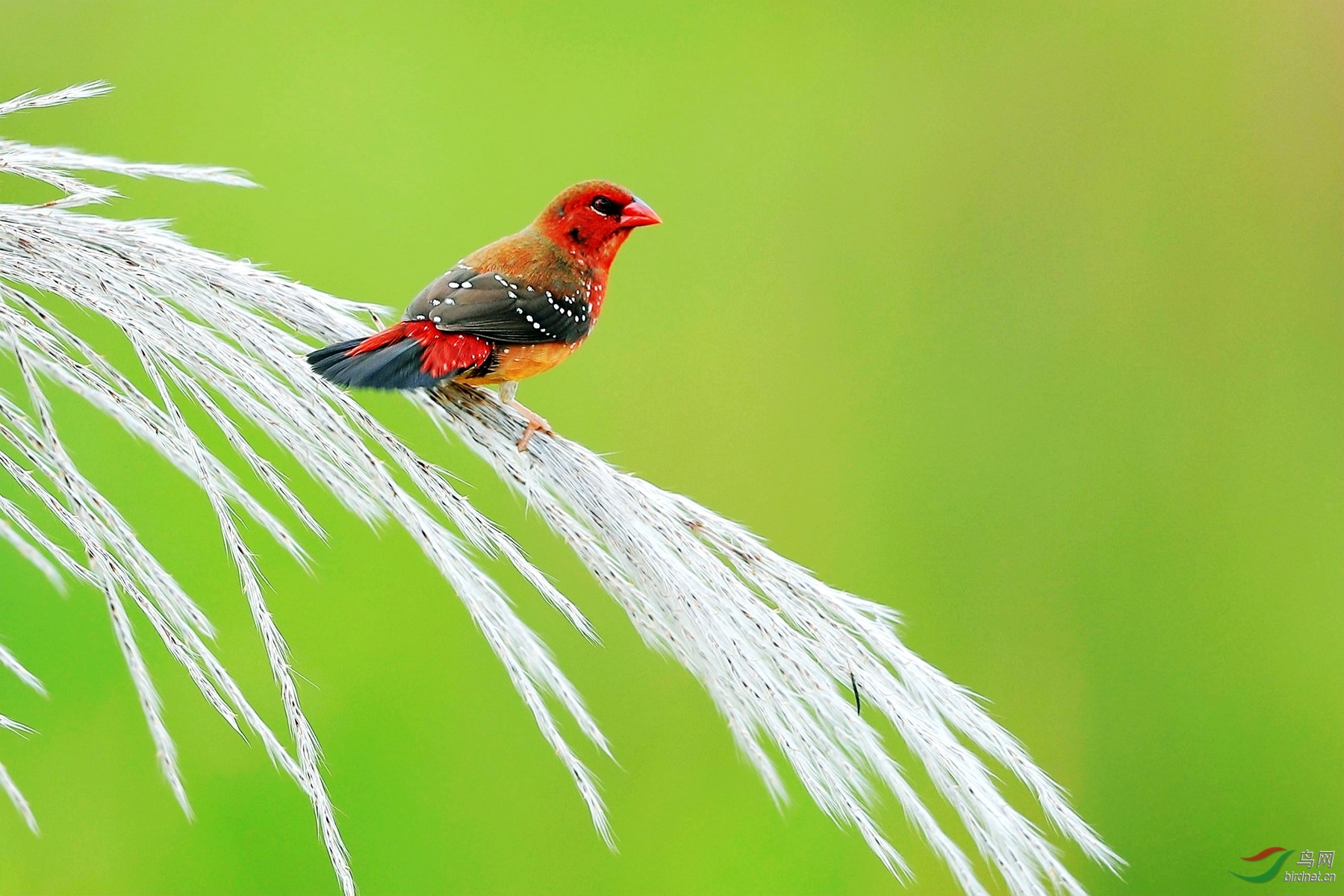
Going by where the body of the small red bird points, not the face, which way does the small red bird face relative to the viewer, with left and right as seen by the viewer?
facing to the right of the viewer
